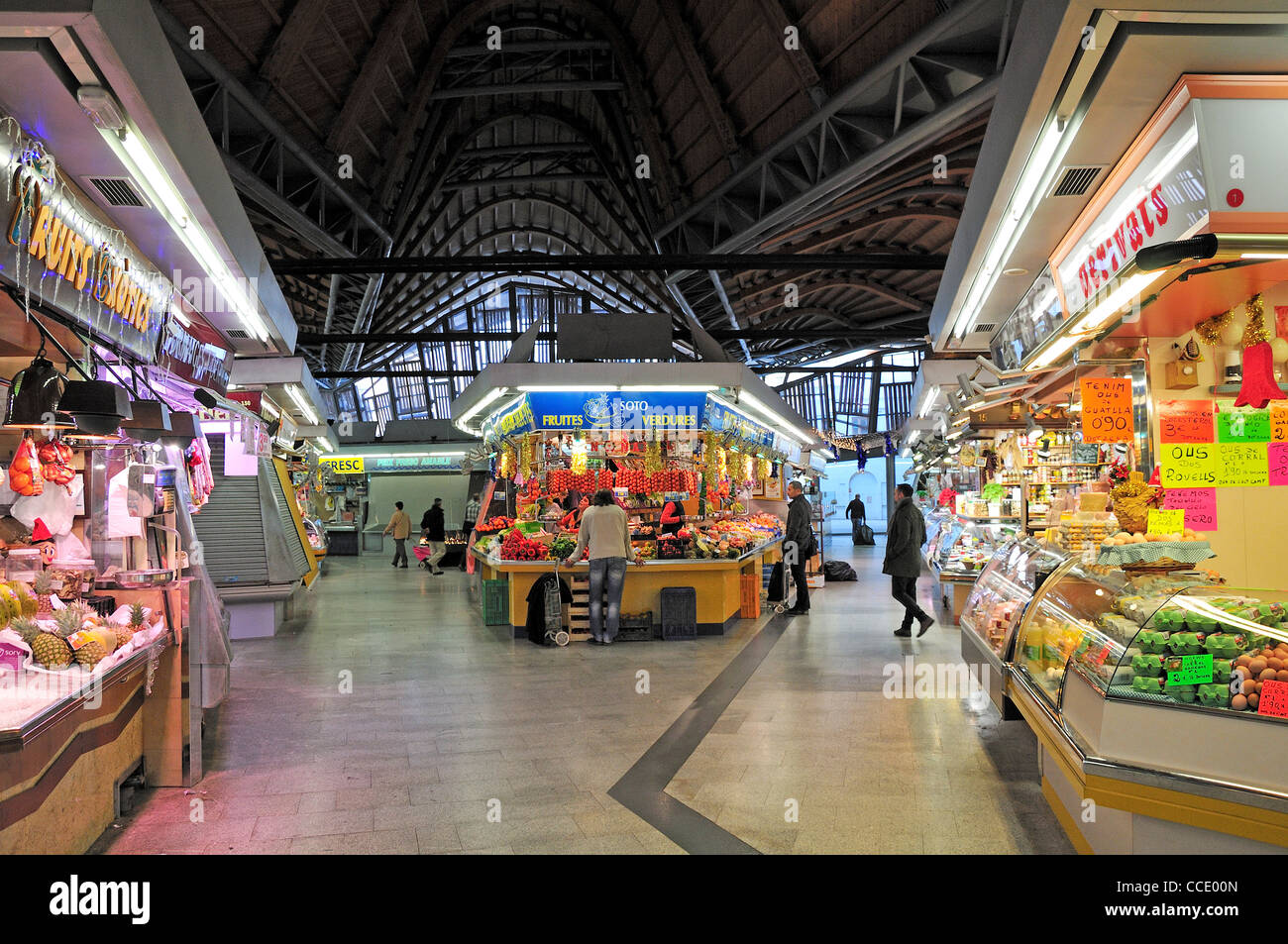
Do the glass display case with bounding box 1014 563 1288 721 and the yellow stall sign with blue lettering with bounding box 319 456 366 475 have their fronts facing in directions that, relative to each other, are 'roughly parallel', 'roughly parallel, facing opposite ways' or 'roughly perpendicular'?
roughly perpendicular

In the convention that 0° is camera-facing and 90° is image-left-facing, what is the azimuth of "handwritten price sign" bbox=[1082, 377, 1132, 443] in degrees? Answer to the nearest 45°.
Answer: approximately 0°

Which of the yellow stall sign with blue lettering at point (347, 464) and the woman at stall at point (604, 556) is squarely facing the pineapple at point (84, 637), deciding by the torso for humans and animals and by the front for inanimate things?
the yellow stall sign with blue lettering

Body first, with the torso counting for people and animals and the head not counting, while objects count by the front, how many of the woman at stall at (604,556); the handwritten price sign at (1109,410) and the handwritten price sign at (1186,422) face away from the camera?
1

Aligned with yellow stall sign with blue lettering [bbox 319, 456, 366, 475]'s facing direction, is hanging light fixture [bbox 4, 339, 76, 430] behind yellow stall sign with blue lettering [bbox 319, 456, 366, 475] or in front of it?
in front

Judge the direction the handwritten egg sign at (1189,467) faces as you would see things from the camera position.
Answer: facing the viewer

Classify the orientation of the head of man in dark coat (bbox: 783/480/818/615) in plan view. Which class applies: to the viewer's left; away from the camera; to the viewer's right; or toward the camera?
to the viewer's left

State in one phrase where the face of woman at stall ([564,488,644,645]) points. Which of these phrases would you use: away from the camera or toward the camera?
away from the camera

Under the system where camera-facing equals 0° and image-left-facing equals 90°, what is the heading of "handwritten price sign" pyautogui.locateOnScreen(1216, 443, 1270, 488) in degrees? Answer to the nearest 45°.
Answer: approximately 0°

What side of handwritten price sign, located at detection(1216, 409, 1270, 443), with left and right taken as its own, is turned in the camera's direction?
front

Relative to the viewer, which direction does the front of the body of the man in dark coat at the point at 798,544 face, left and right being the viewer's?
facing to the left of the viewer

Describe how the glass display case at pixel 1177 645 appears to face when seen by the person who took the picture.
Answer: facing the viewer and to the left of the viewer

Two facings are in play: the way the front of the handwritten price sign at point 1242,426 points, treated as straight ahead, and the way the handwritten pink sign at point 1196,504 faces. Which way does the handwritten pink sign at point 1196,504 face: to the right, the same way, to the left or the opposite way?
the same way

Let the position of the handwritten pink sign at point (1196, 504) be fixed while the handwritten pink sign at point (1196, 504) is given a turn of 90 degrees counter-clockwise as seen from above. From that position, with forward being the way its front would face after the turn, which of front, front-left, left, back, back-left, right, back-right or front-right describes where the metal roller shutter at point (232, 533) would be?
back

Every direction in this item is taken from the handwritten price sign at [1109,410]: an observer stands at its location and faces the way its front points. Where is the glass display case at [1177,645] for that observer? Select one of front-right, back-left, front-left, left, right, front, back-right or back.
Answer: front

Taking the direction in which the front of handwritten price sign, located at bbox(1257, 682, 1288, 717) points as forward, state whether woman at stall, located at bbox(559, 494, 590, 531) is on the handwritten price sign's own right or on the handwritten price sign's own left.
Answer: on the handwritten price sign's own right

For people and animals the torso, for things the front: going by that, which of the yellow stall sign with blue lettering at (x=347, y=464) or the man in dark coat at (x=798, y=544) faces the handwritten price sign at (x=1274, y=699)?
the yellow stall sign with blue lettering

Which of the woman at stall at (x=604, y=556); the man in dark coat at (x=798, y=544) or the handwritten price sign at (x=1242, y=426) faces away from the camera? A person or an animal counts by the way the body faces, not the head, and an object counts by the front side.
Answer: the woman at stall

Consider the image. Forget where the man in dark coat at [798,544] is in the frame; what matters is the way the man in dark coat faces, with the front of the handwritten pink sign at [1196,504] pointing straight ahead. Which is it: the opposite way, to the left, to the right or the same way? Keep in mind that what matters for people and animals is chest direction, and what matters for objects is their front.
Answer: to the right
